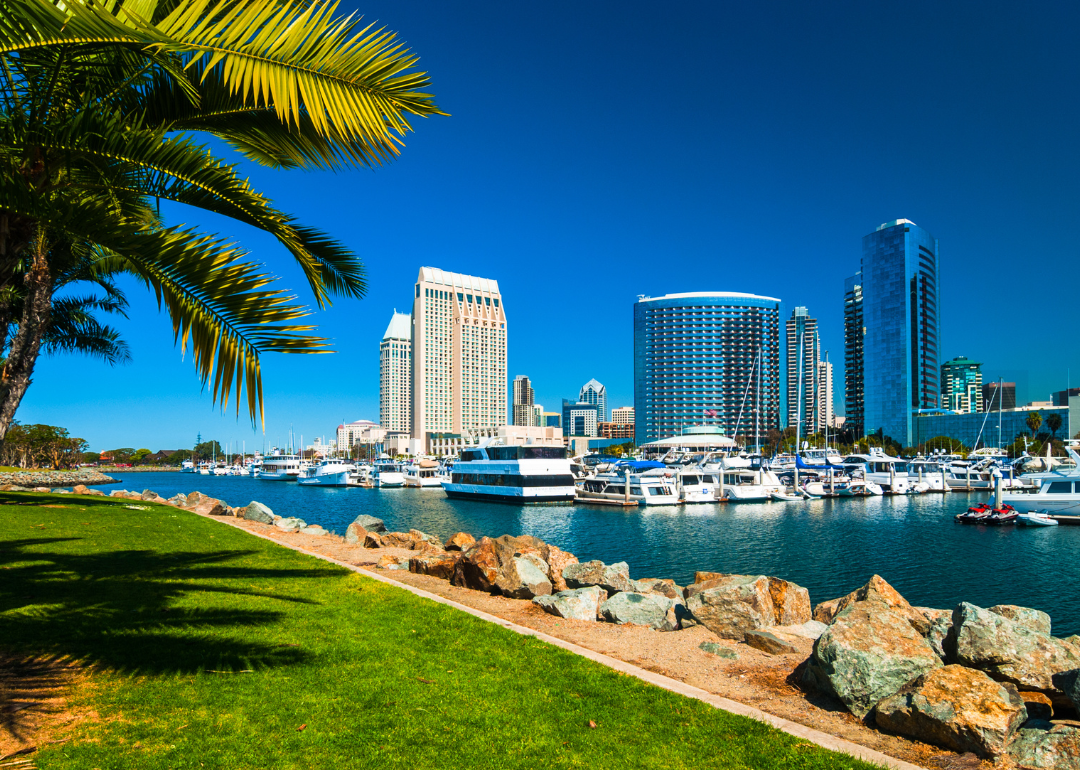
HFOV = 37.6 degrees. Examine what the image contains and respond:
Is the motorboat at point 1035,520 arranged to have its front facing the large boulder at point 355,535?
no

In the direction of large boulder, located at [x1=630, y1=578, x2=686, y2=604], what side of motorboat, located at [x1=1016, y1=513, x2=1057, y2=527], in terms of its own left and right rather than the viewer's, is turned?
left

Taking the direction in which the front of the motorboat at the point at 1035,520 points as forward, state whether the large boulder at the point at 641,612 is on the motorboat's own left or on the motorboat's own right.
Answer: on the motorboat's own left

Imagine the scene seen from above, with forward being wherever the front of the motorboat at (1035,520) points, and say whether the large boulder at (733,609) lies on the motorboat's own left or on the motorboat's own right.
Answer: on the motorboat's own left

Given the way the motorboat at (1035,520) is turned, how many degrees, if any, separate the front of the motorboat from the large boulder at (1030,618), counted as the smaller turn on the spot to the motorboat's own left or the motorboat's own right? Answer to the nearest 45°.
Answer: approximately 90° to the motorboat's own left

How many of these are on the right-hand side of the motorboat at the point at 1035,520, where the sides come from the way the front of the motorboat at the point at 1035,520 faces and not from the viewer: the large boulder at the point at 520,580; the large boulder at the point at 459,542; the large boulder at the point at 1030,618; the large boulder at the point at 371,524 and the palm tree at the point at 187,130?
0

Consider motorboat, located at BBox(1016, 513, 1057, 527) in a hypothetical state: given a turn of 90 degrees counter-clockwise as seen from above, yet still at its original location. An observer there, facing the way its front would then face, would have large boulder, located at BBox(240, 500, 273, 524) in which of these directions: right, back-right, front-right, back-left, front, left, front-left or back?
front-right

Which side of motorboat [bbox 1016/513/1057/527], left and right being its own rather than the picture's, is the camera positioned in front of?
left
